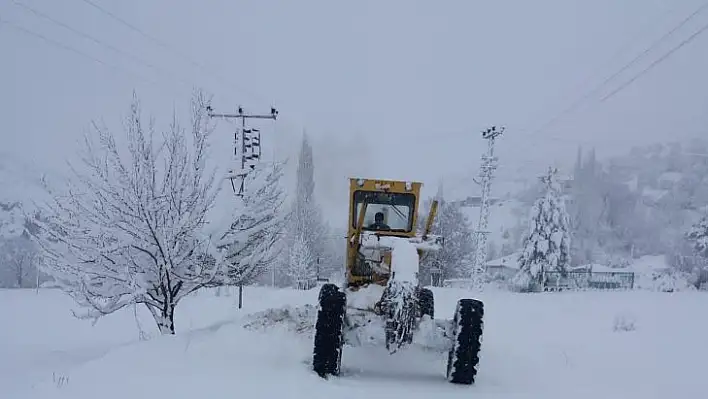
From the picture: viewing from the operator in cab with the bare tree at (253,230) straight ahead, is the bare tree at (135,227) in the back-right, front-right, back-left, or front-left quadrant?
front-left

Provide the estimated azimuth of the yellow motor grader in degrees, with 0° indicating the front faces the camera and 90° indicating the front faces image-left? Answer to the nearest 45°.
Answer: approximately 0°

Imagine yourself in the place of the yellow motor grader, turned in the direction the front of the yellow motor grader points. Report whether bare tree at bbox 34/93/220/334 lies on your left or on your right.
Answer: on your right

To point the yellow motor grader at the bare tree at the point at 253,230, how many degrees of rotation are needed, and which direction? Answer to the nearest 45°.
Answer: approximately 135° to its right

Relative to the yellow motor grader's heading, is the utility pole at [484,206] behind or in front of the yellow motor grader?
behind

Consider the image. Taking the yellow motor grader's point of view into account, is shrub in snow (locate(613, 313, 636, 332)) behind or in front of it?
behind
